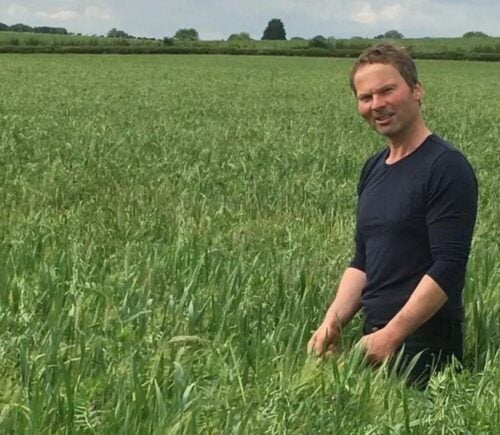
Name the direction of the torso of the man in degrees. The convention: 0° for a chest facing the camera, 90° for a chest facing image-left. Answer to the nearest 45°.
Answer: approximately 45°
